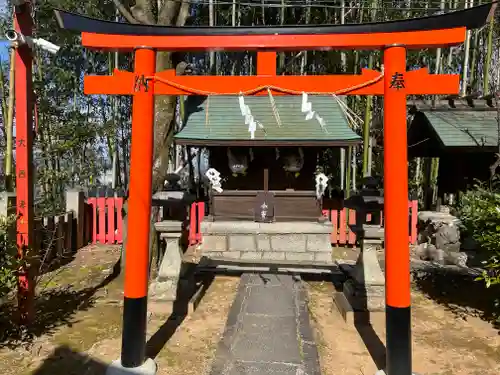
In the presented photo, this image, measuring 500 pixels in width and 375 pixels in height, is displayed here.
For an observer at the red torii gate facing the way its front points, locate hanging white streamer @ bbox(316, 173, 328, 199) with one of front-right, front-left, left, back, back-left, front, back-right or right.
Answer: back

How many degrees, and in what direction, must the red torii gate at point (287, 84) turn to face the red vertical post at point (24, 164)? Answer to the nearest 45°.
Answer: approximately 90° to its right

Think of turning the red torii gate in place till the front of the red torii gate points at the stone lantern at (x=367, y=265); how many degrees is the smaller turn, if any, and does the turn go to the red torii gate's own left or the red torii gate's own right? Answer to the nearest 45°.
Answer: approximately 135° to the red torii gate's own left

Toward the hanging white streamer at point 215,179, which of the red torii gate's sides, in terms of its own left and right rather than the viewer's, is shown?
back

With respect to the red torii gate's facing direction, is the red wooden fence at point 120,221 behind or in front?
behind

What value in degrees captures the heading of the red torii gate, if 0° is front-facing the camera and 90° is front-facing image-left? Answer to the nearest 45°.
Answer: approximately 0°

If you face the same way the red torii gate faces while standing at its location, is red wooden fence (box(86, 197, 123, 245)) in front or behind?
behind

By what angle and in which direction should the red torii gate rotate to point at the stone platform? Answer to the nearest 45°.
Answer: approximately 180°
